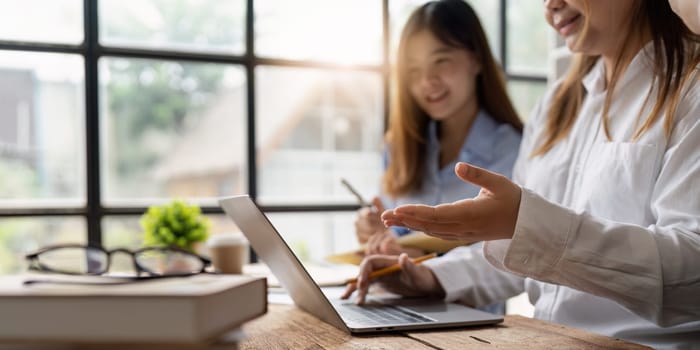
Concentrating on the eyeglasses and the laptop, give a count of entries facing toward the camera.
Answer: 1

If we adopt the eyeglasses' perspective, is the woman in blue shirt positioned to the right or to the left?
on its left

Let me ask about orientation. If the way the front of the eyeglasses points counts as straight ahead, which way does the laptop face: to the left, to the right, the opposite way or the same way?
to the left

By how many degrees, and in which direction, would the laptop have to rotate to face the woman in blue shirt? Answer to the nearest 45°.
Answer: approximately 90° to its left

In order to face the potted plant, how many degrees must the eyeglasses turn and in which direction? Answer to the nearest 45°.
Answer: approximately 180°

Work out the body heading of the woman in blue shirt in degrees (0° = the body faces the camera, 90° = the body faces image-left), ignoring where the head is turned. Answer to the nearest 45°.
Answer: approximately 45°

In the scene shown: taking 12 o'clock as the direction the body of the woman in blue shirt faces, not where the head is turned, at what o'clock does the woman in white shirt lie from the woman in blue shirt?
The woman in white shirt is roughly at 10 o'clock from the woman in blue shirt.

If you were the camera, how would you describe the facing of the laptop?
facing to the right of the viewer

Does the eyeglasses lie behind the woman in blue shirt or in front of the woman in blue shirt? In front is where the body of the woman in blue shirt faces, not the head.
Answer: in front

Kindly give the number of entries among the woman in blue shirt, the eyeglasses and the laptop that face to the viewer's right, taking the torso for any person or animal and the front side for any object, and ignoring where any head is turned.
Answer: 1
